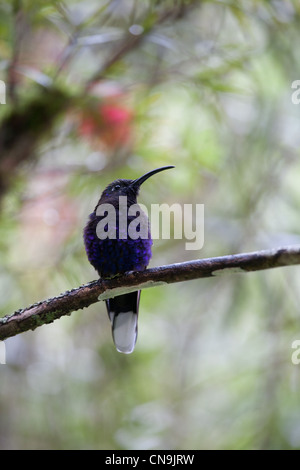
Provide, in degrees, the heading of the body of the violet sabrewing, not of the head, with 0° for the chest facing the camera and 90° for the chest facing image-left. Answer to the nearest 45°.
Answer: approximately 315°
